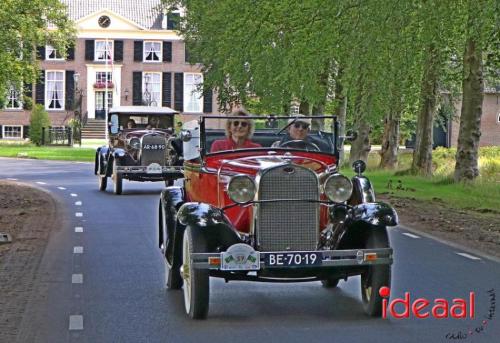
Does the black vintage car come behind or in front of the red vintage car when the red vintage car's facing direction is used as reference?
behind

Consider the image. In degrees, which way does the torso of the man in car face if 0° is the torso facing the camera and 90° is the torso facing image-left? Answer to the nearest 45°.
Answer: approximately 0°

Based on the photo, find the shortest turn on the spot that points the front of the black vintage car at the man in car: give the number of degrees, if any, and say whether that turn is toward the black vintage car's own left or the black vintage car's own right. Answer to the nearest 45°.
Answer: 0° — it already faces them

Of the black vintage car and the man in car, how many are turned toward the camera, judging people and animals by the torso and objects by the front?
2

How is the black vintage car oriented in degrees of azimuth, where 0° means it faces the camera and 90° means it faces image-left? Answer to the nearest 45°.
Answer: approximately 0°

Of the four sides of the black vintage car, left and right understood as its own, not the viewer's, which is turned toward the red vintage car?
front
